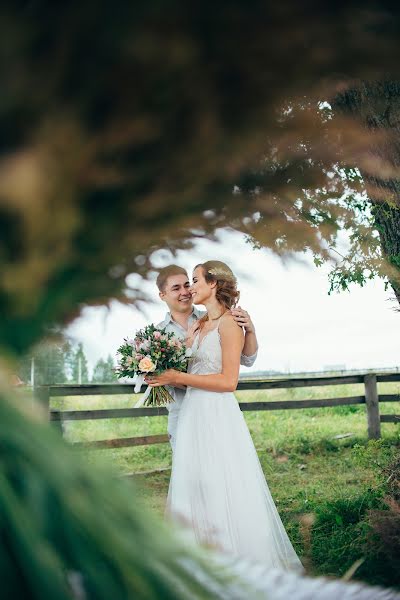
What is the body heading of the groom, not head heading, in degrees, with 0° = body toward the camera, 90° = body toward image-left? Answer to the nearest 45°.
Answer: approximately 315°

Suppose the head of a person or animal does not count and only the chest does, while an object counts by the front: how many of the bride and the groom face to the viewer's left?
1

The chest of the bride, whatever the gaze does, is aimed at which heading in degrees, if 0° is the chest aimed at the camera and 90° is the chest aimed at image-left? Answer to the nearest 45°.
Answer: approximately 90°

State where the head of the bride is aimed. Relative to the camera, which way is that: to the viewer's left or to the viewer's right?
to the viewer's left
